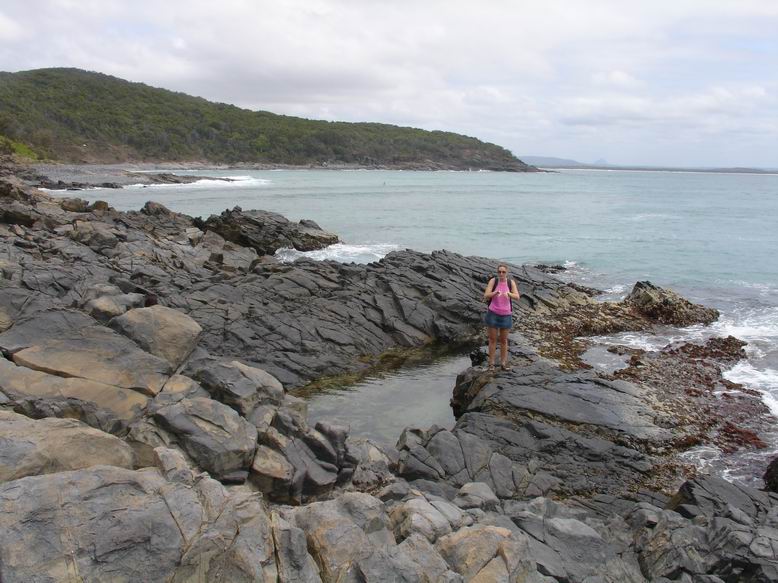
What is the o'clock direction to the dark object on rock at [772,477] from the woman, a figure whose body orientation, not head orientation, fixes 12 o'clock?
The dark object on rock is roughly at 10 o'clock from the woman.

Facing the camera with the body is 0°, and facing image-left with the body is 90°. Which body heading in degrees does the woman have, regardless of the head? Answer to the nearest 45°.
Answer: approximately 0°

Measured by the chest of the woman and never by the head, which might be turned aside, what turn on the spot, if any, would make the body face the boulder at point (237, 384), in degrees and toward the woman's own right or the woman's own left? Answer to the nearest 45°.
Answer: approximately 45° to the woman's own right

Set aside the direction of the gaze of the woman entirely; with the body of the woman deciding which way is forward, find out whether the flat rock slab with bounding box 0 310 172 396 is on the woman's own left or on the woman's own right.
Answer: on the woman's own right

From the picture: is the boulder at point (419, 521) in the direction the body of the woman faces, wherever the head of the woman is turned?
yes

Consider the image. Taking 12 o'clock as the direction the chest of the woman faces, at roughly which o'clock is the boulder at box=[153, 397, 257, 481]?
The boulder is roughly at 1 o'clock from the woman.

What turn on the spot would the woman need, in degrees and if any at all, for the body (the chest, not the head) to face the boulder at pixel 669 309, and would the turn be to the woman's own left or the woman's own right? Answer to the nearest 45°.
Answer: approximately 135° to the woman's own left

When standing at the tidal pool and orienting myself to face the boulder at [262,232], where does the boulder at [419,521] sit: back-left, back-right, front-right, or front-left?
back-left

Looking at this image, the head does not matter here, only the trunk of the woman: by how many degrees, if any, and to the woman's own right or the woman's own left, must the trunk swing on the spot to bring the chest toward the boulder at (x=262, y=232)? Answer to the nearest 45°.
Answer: approximately 135° to the woman's own right
